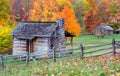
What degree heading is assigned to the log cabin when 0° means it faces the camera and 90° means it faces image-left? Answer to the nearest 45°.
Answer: approximately 45°
